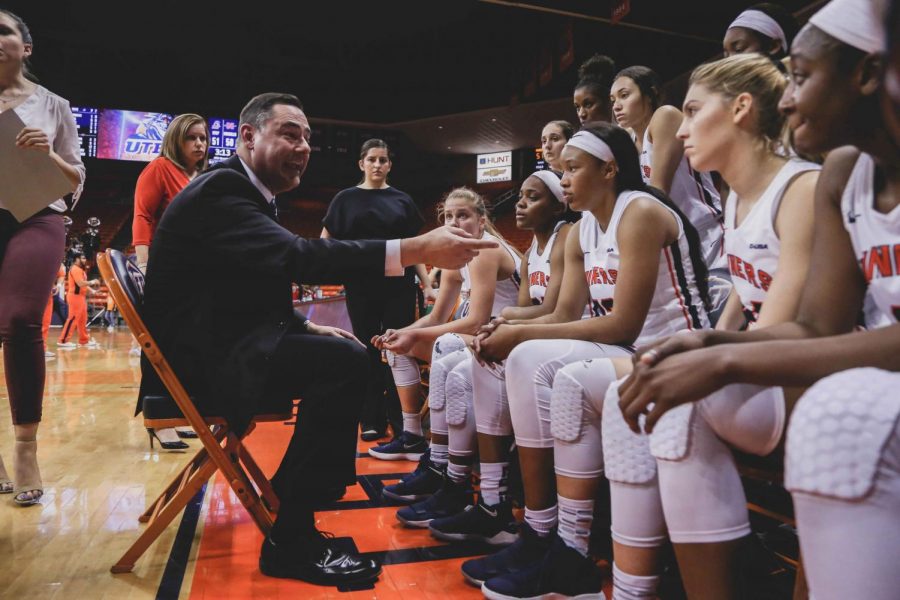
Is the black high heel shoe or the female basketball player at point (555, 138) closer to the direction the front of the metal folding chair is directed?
the female basketball player

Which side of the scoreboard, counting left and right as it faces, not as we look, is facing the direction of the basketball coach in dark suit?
front

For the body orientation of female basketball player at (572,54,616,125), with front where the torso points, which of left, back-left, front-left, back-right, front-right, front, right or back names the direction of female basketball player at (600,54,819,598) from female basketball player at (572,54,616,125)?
front-left

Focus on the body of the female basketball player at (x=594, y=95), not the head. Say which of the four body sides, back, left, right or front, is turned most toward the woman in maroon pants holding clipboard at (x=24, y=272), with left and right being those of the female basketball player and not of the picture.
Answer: front

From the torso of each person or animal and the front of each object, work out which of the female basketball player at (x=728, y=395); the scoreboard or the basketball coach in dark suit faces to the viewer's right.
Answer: the basketball coach in dark suit

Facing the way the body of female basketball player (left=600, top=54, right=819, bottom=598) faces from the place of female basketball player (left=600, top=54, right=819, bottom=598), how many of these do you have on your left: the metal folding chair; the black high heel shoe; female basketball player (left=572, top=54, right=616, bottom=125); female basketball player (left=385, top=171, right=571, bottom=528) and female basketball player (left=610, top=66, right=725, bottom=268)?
0

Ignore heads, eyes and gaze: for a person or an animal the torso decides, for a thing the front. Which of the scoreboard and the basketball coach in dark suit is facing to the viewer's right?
the basketball coach in dark suit

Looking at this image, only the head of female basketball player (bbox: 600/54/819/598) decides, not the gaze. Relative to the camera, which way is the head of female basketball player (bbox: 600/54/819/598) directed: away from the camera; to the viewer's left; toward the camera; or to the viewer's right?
to the viewer's left

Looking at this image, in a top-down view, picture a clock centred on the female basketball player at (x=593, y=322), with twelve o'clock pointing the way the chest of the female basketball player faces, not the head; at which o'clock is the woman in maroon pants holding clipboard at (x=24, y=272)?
The woman in maroon pants holding clipboard is roughly at 12 o'clock from the female basketball player.

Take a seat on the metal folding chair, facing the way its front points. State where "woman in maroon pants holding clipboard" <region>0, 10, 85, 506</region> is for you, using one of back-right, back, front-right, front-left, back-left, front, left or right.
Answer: back-left

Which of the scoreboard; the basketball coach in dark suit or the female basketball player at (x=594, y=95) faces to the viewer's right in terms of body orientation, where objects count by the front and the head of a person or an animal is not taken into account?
the basketball coach in dark suit

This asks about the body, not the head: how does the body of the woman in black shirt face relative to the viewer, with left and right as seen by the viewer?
facing the viewer

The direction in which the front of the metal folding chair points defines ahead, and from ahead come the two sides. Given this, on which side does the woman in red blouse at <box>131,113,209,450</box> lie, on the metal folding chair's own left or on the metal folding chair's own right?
on the metal folding chair's own left

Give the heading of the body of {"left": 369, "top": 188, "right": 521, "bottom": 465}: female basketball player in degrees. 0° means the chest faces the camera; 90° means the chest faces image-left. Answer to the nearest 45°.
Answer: approximately 45°

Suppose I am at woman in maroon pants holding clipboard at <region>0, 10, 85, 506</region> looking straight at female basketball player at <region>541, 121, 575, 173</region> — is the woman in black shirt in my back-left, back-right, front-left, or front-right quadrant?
front-left

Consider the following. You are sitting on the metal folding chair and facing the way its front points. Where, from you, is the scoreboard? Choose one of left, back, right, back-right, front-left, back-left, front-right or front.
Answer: left

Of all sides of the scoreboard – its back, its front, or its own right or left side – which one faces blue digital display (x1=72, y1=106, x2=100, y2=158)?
right
